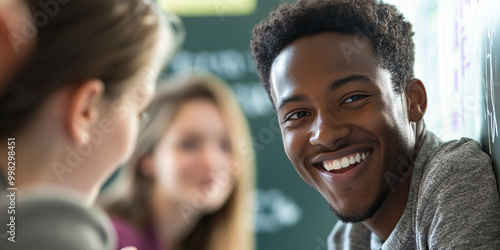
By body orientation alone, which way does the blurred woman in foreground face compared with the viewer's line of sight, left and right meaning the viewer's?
facing away from the viewer and to the right of the viewer

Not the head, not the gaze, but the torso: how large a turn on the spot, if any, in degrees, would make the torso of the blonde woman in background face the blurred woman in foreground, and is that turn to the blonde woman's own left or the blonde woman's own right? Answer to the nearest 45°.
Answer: approximately 45° to the blonde woman's own right

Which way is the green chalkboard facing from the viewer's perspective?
toward the camera

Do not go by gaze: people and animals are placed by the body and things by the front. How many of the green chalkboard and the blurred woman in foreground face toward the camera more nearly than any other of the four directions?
1

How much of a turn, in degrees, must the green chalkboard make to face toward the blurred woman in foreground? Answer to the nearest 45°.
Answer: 0° — it already faces them

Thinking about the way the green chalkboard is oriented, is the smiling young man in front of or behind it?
in front

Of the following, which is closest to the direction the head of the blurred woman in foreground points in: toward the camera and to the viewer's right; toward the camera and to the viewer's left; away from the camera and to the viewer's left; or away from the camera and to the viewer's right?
away from the camera and to the viewer's right

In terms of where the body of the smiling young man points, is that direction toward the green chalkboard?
no

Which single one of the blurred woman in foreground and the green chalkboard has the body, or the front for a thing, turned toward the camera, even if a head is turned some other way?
the green chalkboard

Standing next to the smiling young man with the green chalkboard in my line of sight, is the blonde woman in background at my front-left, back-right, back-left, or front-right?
front-left

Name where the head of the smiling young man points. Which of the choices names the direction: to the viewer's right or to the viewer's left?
to the viewer's left
